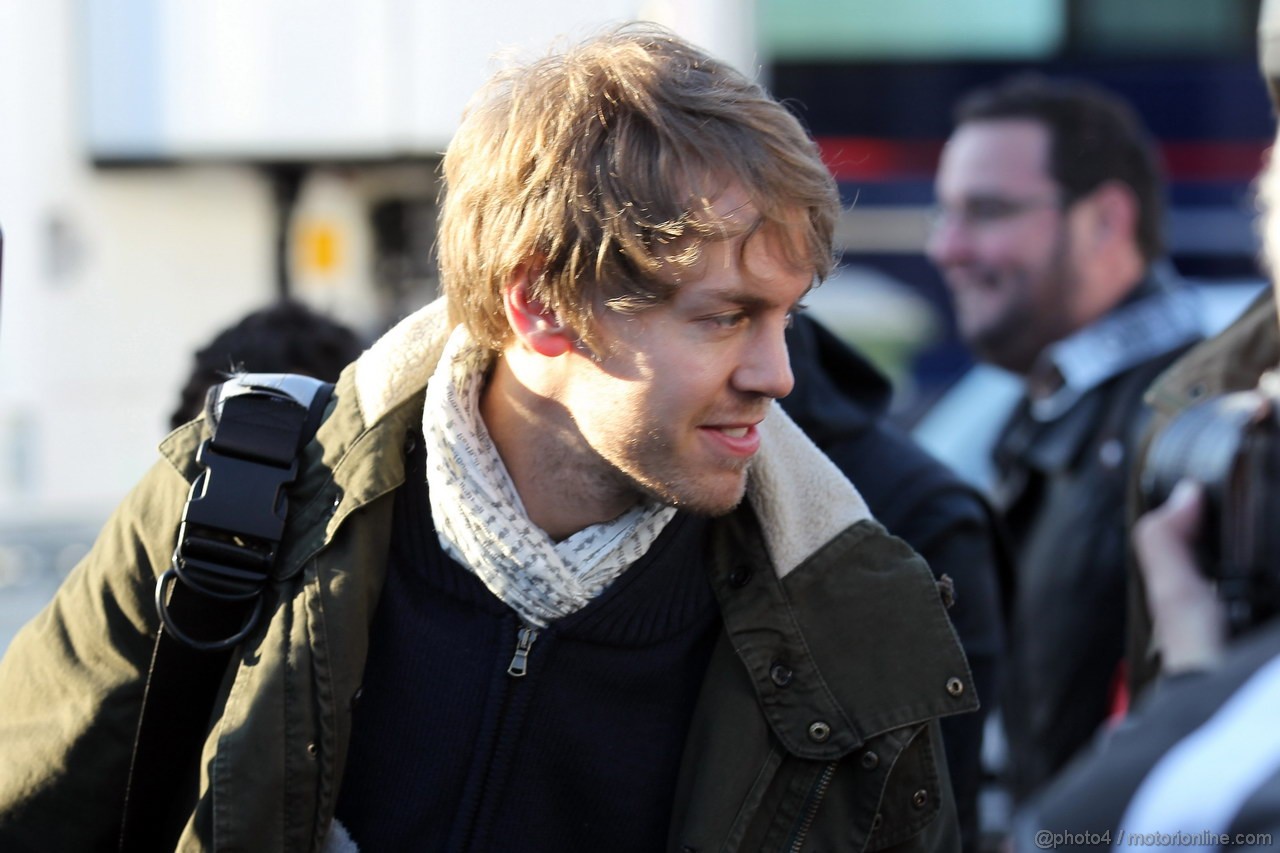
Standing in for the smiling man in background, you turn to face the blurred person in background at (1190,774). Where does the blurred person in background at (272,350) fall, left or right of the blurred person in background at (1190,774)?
right

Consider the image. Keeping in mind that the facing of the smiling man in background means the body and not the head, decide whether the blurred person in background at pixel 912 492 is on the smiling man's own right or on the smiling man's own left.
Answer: on the smiling man's own left

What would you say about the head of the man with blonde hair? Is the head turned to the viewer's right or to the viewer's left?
to the viewer's right

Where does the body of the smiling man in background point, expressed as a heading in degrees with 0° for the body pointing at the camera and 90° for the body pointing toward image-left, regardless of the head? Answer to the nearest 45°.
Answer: approximately 90°

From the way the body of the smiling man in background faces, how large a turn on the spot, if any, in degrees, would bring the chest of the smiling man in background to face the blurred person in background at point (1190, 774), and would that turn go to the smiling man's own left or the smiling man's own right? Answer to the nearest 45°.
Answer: approximately 90° to the smiling man's own left

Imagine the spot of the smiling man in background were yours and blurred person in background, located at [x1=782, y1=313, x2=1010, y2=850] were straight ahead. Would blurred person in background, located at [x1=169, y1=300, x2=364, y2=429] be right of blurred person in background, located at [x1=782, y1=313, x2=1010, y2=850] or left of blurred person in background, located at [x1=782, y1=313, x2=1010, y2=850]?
right

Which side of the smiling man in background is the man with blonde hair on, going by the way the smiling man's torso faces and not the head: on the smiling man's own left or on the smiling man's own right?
on the smiling man's own left
